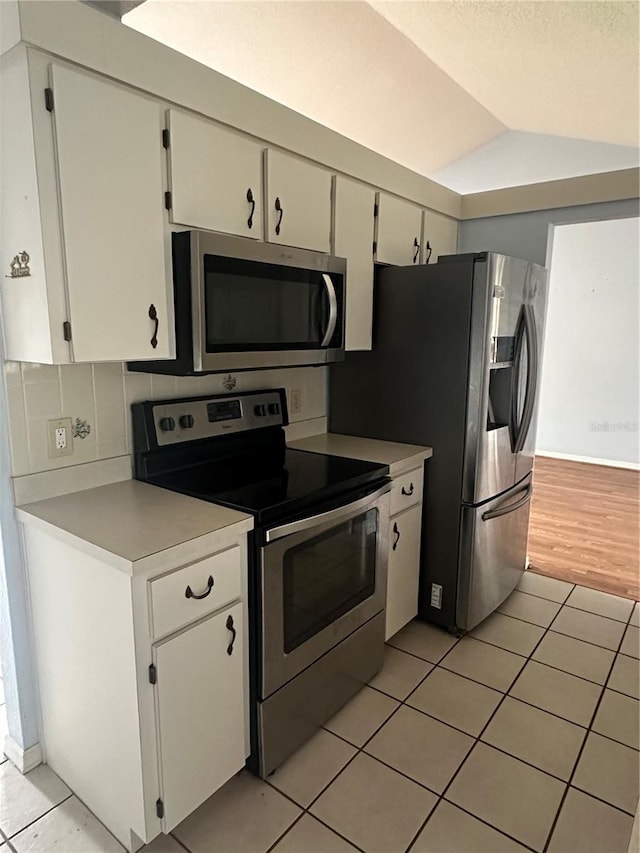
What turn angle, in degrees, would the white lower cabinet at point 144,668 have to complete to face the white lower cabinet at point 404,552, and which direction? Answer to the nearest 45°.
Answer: approximately 90° to its left

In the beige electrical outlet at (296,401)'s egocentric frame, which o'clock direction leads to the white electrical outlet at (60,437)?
the white electrical outlet at (60,437) is roughly at 3 o'clock from the beige electrical outlet at (296,401).

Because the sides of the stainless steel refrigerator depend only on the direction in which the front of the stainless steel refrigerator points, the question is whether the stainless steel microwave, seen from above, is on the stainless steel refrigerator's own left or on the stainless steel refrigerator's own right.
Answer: on the stainless steel refrigerator's own right

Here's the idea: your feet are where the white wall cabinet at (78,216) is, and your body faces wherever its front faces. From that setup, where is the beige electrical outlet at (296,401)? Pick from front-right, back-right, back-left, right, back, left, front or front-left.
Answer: left

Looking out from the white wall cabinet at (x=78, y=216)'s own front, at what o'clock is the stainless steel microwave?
The stainless steel microwave is roughly at 10 o'clock from the white wall cabinet.

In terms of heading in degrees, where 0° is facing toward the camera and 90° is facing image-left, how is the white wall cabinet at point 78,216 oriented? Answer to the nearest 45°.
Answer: approximately 315°

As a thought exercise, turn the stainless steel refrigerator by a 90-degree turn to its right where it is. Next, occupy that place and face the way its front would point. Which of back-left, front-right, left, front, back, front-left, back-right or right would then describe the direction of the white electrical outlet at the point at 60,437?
front
